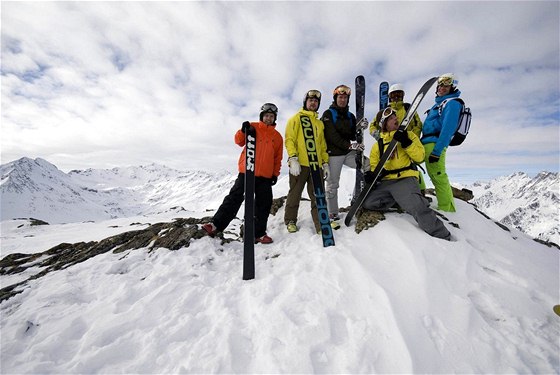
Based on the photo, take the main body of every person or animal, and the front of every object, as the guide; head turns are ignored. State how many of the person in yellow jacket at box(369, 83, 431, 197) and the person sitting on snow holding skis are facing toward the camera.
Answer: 2

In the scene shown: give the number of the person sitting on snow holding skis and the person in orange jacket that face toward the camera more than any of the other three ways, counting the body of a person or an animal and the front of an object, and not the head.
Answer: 2

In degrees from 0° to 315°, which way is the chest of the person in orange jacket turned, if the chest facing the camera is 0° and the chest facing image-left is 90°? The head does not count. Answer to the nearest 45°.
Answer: approximately 0°

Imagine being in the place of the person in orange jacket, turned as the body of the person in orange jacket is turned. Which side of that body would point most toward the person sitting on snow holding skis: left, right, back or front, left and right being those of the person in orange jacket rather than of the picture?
left

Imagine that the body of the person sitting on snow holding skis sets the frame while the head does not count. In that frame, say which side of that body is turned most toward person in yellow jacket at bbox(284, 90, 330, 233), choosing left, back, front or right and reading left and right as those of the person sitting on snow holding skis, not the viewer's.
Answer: right

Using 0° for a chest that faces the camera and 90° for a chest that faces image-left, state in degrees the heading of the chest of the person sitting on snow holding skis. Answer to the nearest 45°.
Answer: approximately 0°
